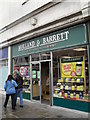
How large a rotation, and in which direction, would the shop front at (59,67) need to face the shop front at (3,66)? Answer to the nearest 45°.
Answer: approximately 90° to its right

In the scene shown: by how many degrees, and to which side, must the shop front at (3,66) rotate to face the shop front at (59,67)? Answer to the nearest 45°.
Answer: approximately 45° to its left
